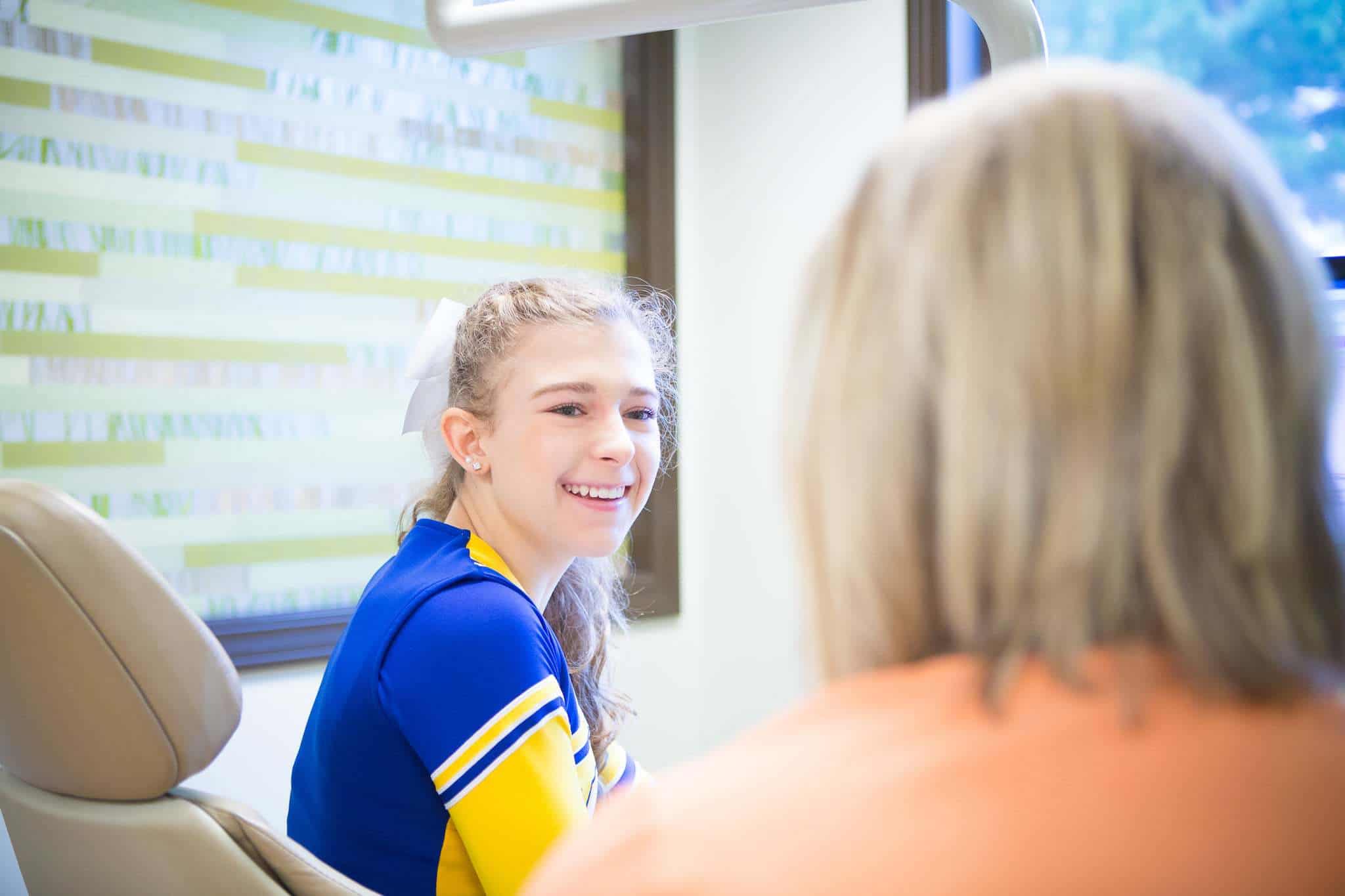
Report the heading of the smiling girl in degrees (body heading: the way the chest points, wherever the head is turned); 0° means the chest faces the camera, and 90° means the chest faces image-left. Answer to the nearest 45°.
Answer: approximately 270°

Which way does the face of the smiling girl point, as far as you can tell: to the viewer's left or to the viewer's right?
to the viewer's right

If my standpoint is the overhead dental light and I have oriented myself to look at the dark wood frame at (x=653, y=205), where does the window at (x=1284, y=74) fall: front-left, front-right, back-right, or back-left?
front-right

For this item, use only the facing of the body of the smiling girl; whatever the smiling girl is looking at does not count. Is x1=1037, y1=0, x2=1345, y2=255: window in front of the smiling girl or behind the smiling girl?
in front

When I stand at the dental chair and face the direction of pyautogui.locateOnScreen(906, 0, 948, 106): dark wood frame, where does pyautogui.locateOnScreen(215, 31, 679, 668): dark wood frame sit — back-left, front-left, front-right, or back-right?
front-left
